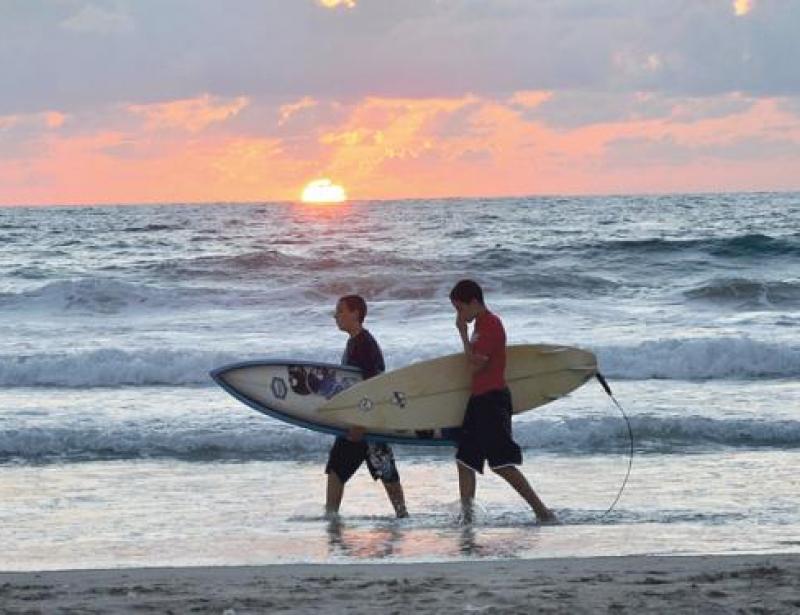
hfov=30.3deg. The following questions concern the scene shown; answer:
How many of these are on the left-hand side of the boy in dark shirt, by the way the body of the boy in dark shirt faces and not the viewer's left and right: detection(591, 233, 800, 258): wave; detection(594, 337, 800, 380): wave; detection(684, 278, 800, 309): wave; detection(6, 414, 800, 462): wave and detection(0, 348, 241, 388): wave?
0

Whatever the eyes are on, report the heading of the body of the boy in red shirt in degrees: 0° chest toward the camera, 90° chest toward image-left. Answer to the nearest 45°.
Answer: approximately 90°

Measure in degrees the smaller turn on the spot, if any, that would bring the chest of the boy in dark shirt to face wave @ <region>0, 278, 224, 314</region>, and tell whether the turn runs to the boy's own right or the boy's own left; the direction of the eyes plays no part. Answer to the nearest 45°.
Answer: approximately 90° to the boy's own right

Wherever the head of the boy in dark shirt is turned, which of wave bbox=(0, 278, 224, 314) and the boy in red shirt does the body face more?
the wave

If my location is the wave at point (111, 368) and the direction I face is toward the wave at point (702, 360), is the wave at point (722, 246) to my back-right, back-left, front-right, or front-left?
front-left

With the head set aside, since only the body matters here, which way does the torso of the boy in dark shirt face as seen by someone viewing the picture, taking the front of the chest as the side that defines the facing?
to the viewer's left

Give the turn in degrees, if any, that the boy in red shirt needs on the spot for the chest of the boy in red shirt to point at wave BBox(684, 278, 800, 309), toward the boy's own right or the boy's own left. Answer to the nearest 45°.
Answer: approximately 90° to the boy's own right

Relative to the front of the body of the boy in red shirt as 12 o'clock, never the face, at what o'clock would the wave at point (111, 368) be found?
The wave is roughly at 2 o'clock from the boy in red shirt.

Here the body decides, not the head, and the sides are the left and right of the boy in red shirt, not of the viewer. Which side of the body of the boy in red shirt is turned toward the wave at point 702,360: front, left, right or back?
right

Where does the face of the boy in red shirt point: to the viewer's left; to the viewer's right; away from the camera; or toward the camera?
to the viewer's left

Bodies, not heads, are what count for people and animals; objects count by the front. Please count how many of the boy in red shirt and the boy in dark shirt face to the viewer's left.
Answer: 2

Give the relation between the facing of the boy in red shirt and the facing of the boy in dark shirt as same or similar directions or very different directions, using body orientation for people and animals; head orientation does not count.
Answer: same or similar directions

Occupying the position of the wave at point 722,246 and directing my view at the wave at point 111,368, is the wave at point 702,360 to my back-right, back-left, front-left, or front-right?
front-left

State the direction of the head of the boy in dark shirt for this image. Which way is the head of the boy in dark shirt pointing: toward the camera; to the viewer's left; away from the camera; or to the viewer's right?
to the viewer's left

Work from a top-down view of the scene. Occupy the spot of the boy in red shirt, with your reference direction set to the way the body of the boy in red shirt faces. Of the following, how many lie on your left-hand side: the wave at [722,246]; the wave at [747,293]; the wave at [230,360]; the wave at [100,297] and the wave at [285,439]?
0

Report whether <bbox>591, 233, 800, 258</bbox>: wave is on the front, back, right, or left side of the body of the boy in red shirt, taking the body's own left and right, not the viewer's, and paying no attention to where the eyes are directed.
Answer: right

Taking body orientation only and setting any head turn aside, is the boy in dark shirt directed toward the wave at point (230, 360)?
no
